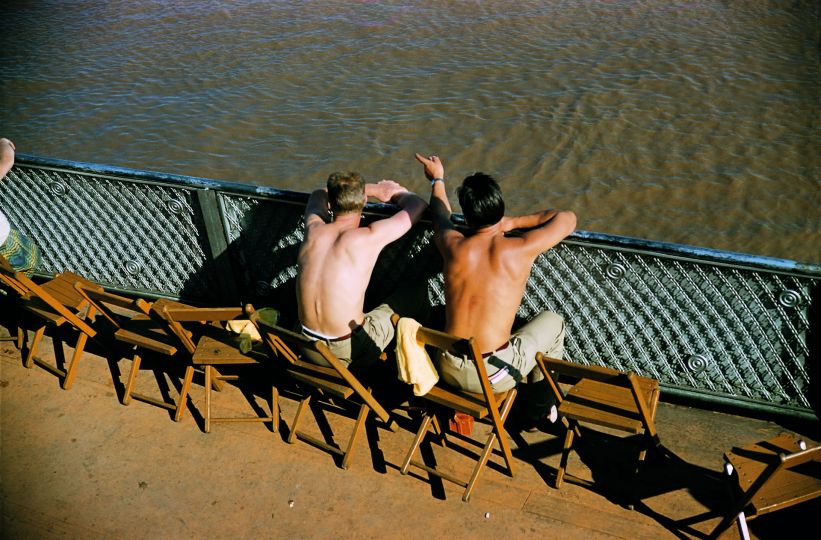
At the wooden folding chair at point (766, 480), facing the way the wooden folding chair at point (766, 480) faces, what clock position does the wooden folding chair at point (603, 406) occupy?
the wooden folding chair at point (603, 406) is roughly at 11 o'clock from the wooden folding chair at point (766, 480).

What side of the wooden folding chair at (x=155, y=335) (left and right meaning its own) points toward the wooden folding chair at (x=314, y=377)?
right

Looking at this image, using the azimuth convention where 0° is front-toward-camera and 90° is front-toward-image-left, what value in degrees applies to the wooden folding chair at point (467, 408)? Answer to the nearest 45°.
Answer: approximately 225°

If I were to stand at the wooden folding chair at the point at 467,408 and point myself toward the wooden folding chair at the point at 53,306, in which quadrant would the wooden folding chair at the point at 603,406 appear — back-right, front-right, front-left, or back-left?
back-right

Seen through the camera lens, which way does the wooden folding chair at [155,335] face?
facing away from the viewer and to the right of the viewer

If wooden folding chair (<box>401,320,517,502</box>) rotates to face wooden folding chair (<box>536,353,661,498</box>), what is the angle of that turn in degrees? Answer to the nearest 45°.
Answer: approximately 45° to its right

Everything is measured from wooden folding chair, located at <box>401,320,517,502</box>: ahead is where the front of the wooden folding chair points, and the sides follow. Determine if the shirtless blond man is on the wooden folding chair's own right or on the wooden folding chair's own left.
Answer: on the wooden folding chair's own left

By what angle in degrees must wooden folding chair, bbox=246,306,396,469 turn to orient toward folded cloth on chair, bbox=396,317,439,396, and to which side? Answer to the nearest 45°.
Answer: approximately 90° to its right

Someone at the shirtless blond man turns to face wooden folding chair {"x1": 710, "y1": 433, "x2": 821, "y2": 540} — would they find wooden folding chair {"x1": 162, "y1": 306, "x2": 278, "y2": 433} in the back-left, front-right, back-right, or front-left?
back-right

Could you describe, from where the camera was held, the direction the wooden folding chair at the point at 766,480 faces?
facing away from the viewer and to the left of the viewer

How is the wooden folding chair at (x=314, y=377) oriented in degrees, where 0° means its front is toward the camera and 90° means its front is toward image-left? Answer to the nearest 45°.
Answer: approximately 225°

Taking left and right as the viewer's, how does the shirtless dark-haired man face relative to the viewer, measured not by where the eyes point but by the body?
facing away from the viewer

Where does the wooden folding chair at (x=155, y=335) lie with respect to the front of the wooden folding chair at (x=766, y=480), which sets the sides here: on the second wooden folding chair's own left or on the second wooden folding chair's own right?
on the second wooden folding chair's own left

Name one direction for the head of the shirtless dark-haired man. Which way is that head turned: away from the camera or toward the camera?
away from the camera
